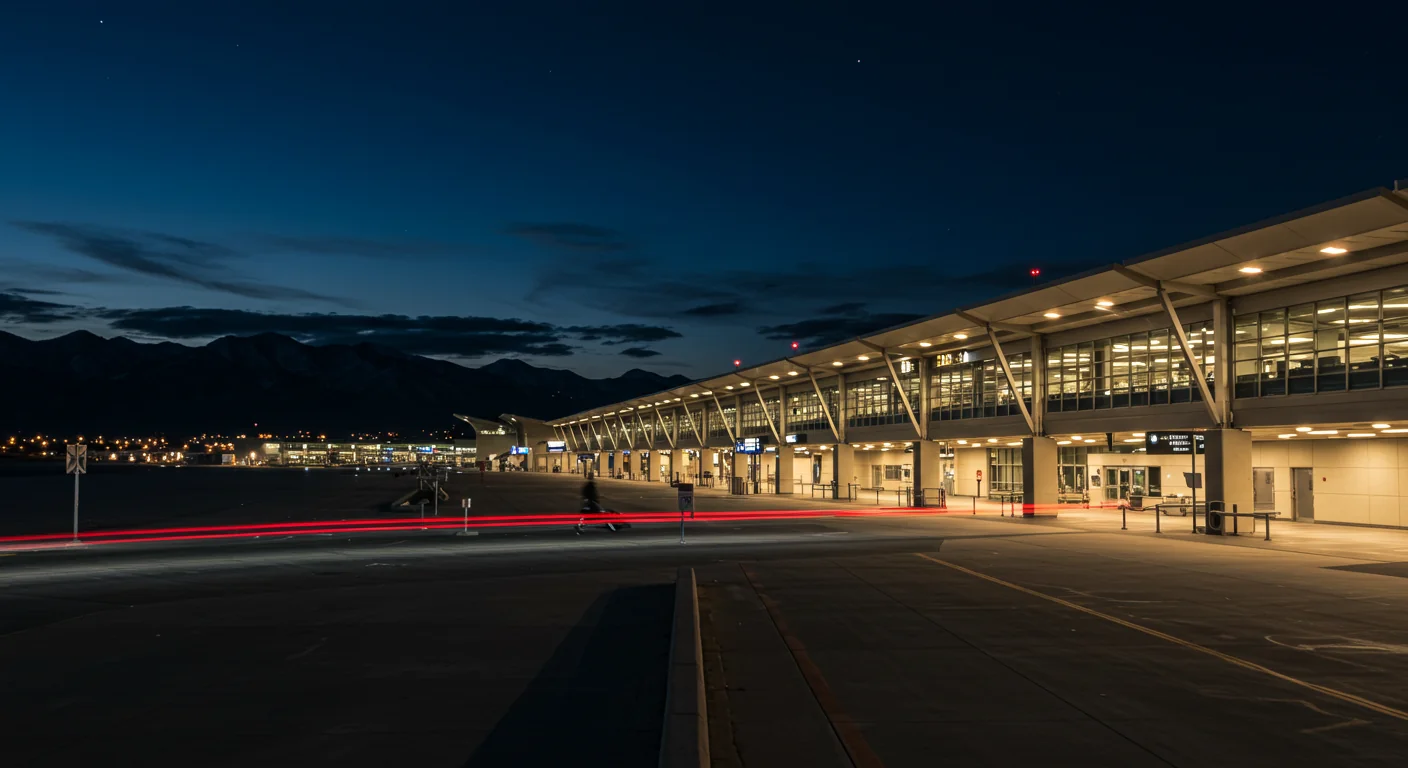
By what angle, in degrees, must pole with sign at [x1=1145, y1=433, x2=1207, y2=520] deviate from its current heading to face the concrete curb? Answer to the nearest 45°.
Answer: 0° — it already faces it

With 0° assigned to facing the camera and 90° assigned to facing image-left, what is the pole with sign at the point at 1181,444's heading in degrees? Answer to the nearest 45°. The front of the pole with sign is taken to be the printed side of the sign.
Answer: approximately 0°

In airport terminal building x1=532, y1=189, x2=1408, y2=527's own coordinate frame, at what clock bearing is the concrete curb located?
The concrete curb is roughly at 11 o'clock from the airport terminal building.

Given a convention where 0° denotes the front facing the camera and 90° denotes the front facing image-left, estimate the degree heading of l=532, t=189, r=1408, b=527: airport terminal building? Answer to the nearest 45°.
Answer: approximately 45°
